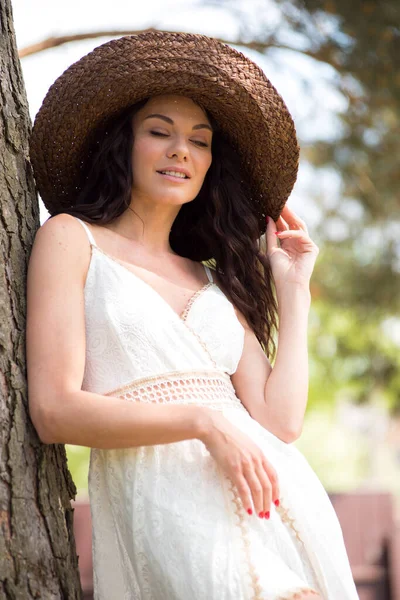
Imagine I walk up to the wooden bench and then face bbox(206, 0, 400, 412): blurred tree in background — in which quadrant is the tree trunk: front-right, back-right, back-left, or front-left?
back-left

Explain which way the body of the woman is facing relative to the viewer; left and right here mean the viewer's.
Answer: facing the viewer and to the right of the viewer

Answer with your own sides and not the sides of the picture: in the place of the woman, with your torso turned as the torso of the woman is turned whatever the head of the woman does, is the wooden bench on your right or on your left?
on your left

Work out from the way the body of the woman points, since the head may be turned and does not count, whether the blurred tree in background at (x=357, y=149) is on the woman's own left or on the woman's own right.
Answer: on the woman's own left
